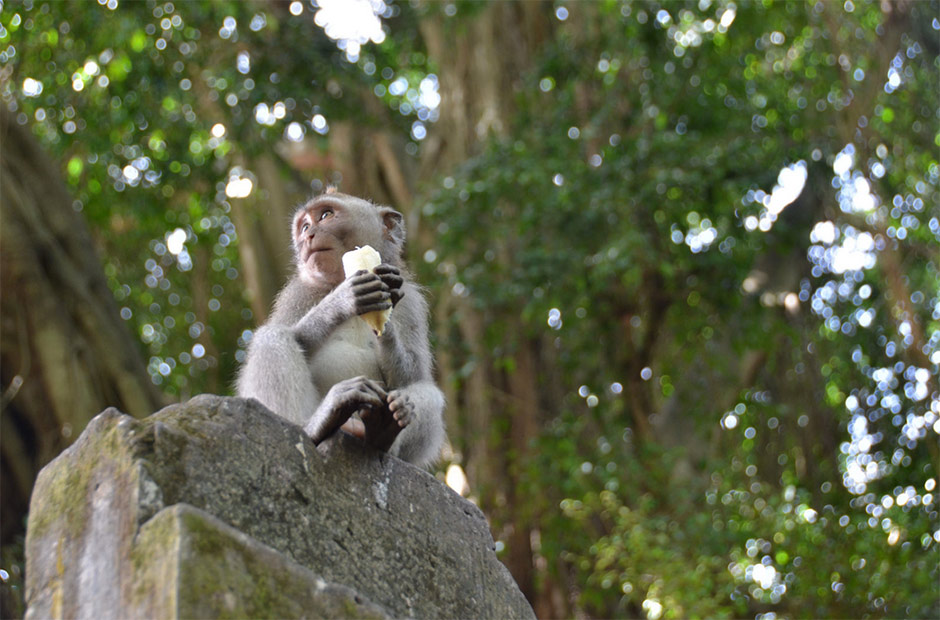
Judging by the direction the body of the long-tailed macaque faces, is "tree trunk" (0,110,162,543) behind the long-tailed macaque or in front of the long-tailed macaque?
behind

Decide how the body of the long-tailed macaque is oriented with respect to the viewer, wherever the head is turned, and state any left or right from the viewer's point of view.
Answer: facing the viewer
